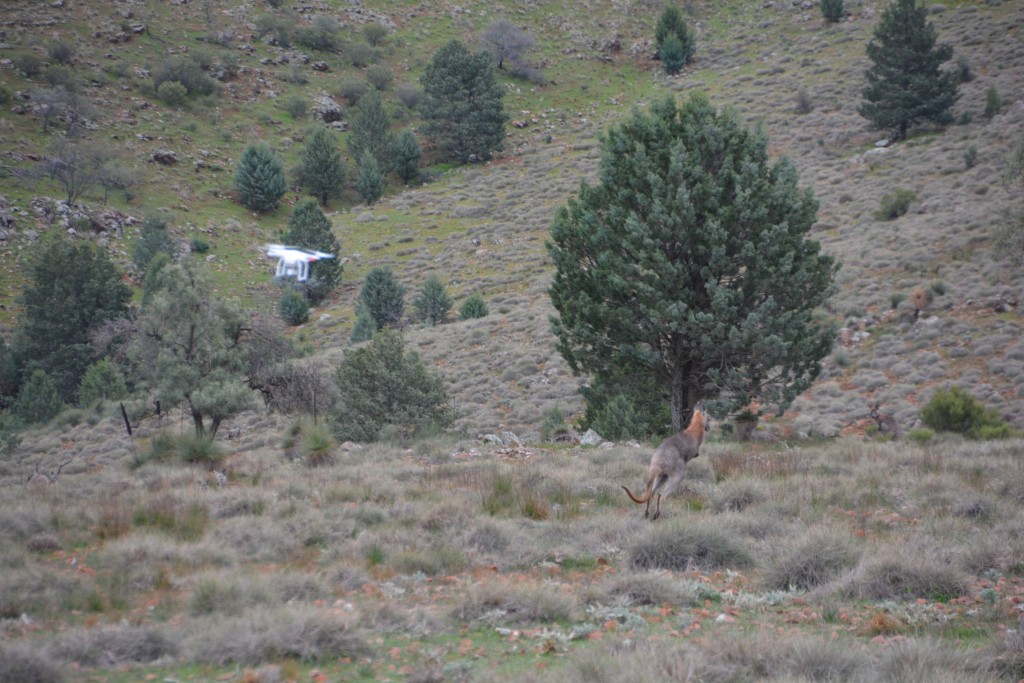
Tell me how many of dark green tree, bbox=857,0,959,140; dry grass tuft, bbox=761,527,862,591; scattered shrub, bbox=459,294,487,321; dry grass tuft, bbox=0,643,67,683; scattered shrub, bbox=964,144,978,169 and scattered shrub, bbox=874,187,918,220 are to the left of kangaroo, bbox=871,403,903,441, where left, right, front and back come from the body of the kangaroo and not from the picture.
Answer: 2

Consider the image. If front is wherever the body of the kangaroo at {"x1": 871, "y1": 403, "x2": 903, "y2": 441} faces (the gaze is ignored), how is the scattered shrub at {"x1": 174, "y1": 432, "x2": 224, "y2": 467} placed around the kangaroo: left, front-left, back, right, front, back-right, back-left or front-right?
front-left

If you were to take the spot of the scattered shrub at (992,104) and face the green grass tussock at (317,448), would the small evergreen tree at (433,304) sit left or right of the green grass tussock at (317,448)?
right

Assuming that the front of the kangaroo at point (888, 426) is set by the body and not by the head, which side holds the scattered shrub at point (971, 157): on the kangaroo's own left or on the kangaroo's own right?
on the kangaroo's own right

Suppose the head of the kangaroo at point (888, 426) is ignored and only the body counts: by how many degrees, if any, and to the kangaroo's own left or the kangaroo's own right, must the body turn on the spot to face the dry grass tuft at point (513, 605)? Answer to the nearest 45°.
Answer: approximately 90° to the kangaroo's own left

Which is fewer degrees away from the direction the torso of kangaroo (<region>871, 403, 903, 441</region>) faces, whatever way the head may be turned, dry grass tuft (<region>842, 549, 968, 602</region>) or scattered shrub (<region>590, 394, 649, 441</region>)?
the scattered shrub
